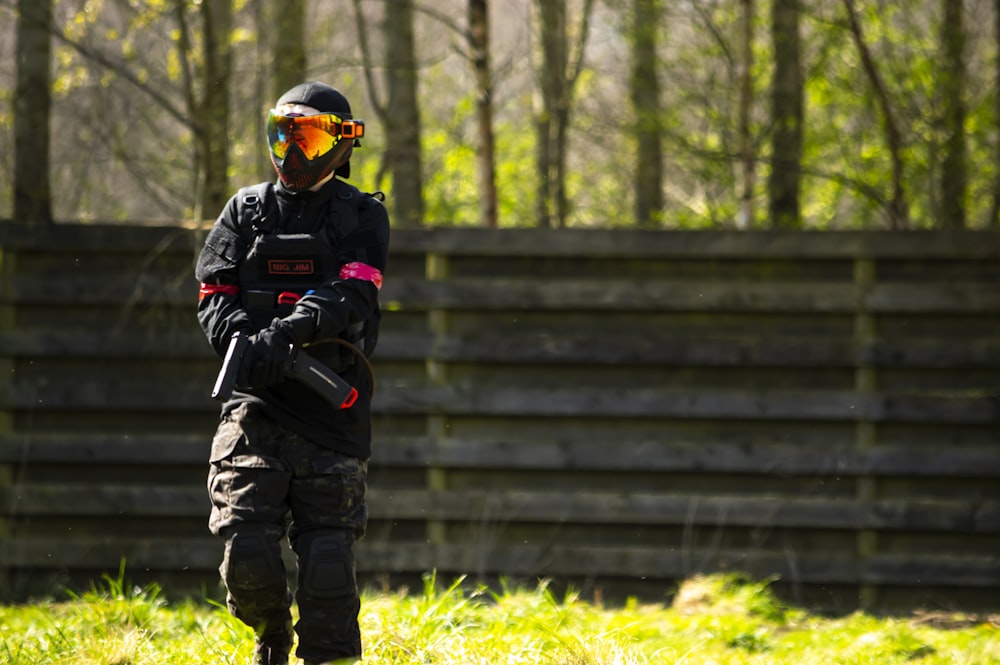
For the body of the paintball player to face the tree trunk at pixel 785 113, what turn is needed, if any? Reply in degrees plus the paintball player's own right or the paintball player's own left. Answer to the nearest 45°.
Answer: approximately 135° to the paintball player's own left

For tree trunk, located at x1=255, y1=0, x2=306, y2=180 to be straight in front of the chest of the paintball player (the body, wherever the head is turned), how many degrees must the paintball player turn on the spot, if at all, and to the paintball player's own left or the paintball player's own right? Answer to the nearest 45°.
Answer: approximately 180°

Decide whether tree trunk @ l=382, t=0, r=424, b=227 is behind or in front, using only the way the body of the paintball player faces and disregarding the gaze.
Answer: behind

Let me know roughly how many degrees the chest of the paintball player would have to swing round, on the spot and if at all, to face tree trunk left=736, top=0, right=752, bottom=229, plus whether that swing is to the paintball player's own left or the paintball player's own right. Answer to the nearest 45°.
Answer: approximately 135° to the paintball player's own left

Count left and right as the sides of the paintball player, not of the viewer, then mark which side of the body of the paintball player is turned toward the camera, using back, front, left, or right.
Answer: front

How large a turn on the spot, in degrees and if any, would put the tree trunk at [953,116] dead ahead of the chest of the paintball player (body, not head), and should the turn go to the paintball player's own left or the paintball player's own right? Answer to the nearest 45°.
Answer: approximately 135° to the paintball player's own left

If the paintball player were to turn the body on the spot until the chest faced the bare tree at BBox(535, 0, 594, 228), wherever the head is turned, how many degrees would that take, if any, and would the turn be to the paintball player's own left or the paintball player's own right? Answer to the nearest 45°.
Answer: approximately 180°

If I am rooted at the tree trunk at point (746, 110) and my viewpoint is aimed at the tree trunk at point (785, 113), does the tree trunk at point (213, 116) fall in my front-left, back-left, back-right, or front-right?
back-left

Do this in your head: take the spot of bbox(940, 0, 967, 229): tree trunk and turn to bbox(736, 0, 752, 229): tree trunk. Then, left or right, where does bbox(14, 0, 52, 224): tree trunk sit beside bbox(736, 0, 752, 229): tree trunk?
left
